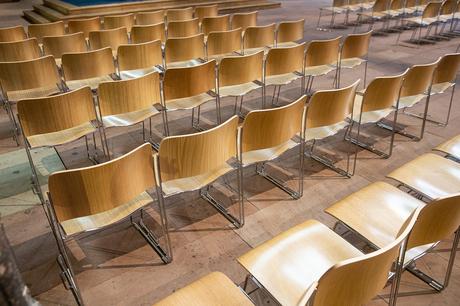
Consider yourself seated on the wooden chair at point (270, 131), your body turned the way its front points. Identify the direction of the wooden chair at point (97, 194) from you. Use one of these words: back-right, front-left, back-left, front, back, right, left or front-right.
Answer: left

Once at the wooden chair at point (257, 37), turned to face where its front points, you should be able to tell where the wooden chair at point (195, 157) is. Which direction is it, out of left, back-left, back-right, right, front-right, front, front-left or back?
back-left

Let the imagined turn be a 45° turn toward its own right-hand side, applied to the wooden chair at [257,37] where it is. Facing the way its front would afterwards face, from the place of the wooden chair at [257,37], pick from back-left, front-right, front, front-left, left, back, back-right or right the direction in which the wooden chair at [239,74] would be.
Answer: back

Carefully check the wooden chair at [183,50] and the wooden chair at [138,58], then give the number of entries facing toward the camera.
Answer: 0

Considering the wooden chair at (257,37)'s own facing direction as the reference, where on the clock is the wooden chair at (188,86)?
the wooden chair at (188,86) is roughly at 8 o'clock from the wooden chair at (257,37).

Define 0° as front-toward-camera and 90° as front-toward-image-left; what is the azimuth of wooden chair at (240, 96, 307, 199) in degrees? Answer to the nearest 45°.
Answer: approximately 135°

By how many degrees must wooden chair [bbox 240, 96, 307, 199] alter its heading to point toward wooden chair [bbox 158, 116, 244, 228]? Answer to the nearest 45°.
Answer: approximately 90° to its left

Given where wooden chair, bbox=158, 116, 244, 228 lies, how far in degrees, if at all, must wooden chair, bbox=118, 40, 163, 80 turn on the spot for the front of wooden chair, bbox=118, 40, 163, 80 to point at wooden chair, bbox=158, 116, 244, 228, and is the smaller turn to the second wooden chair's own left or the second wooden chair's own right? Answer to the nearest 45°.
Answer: approximately 135° to the second wooden chair's own left

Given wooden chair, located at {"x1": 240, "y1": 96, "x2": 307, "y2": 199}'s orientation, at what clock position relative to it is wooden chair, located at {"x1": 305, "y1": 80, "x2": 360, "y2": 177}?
wooden chair, located at {"x1": 305, "y1": 80, "x2": 360, "y2": 177} is roughly at 3 o'clock from wooden chair, located at {"x1": 240, "y1": 96, "x2": 307, "y2": 199}.

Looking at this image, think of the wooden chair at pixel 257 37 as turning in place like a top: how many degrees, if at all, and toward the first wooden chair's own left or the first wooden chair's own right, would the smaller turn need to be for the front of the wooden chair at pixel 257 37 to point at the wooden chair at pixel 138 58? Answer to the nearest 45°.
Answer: approximately 90° to the first wooden chair's own left

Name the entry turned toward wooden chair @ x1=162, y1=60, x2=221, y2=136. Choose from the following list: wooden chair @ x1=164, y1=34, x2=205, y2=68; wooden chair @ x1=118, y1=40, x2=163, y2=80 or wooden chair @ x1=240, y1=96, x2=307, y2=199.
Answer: wooden chair @ x1=240, y1=96, x2=307, y2=199

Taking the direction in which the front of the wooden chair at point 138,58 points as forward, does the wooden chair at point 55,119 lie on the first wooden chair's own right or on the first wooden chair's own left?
on the first wooden chair's own left

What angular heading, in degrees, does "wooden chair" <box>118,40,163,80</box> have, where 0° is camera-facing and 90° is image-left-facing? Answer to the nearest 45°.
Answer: approximately 135°
